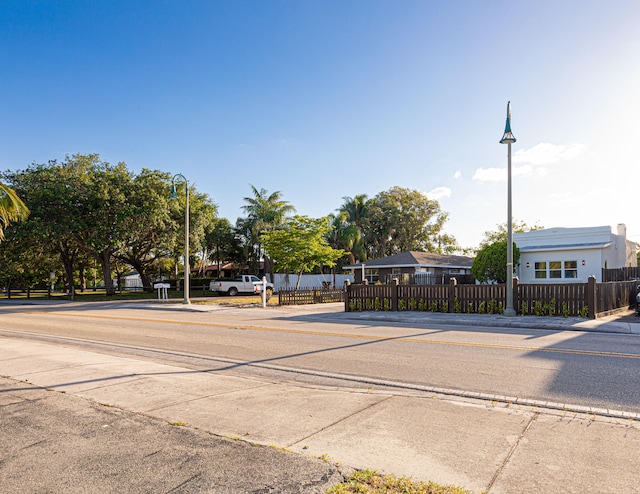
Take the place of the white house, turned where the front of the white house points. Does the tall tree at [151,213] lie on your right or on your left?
on your right

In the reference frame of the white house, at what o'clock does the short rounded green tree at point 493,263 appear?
The short rounded green tree is roughly at 2 o'clock from the white house.

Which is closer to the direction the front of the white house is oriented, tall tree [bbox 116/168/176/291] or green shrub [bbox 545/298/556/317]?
the green shrub

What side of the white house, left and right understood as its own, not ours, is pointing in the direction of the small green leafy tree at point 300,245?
right

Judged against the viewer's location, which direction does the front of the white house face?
facing the viewer

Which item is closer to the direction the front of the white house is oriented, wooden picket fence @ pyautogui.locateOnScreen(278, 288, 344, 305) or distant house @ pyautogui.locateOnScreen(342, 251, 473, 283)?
the wooden picket fence

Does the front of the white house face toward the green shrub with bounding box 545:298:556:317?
yes

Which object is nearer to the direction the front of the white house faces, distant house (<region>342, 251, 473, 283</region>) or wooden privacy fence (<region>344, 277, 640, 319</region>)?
the wooden privacy fence

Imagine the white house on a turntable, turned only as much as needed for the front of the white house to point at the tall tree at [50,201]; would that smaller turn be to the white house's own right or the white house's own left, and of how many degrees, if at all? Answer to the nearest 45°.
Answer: approximately 90° to the white house's own right

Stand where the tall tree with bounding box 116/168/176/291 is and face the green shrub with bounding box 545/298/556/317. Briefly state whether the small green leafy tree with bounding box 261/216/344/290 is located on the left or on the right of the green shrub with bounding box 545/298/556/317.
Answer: left

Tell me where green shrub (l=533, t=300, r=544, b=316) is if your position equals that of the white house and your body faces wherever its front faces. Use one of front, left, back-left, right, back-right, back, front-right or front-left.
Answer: front
